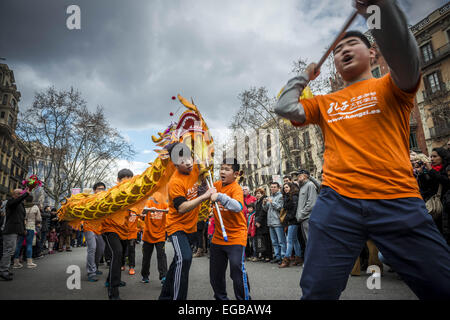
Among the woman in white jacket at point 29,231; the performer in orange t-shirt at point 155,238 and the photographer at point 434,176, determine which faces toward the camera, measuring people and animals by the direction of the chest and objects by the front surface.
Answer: the performer in orange t-shirt

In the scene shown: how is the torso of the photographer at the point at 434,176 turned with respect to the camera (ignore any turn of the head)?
to the viewer's left

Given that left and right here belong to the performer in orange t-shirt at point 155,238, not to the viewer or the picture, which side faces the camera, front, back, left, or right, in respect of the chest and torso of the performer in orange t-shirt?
front

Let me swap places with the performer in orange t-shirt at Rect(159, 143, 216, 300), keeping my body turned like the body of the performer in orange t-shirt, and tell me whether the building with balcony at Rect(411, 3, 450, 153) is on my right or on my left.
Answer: on my left

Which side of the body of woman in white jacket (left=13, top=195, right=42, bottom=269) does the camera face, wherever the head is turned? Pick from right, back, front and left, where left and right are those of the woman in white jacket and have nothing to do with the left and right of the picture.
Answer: right

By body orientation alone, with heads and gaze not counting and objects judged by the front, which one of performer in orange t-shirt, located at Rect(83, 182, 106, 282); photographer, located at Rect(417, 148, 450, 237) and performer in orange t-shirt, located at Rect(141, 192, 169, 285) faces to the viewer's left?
the photographer

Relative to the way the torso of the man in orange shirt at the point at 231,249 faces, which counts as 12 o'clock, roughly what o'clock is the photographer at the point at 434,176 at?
The photographer is roughly at 7 o'clock from the man in orange shirt.

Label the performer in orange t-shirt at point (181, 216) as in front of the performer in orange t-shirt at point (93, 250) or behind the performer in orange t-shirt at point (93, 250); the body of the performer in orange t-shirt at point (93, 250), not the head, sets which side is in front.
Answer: in front

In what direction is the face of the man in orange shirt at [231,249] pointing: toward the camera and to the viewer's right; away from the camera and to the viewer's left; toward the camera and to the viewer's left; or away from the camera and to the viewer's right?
toward the camera and to the viewer's left

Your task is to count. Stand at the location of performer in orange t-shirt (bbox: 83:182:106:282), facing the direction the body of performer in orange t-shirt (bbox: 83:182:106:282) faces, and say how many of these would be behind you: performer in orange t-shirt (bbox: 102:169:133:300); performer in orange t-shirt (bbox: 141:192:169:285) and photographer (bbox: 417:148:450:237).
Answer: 0

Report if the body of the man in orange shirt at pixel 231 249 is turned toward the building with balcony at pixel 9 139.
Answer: no
